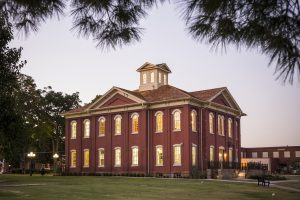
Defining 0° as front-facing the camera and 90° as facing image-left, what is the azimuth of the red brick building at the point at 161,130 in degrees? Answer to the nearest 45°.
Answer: approximately 315°
